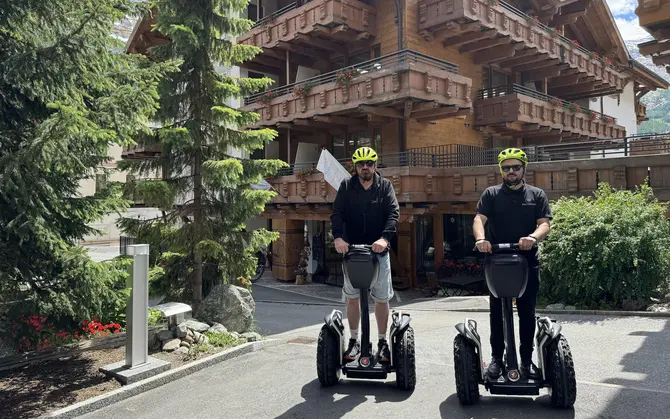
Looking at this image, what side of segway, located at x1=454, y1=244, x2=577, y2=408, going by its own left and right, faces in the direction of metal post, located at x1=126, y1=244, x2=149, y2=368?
right

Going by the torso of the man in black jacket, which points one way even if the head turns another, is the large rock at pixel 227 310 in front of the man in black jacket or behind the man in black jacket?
behind

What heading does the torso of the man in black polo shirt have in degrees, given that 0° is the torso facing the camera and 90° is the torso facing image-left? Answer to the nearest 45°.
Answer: approximately 0°

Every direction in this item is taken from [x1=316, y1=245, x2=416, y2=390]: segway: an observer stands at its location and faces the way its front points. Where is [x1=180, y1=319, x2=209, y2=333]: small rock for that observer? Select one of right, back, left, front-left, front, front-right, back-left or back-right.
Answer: back-right

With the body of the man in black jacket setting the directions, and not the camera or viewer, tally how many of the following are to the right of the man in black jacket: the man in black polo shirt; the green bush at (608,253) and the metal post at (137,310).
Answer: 1

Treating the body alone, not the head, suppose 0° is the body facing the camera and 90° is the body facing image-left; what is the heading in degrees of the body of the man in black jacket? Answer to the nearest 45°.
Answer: approximately 0°

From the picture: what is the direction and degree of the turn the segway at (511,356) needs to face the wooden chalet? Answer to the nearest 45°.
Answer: approximately 180°

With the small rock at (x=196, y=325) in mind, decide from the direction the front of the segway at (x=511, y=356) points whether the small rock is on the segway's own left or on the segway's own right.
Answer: on the segway's own right

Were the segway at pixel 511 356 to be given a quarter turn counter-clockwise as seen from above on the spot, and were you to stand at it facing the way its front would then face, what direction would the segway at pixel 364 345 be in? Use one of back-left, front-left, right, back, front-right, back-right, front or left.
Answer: back
